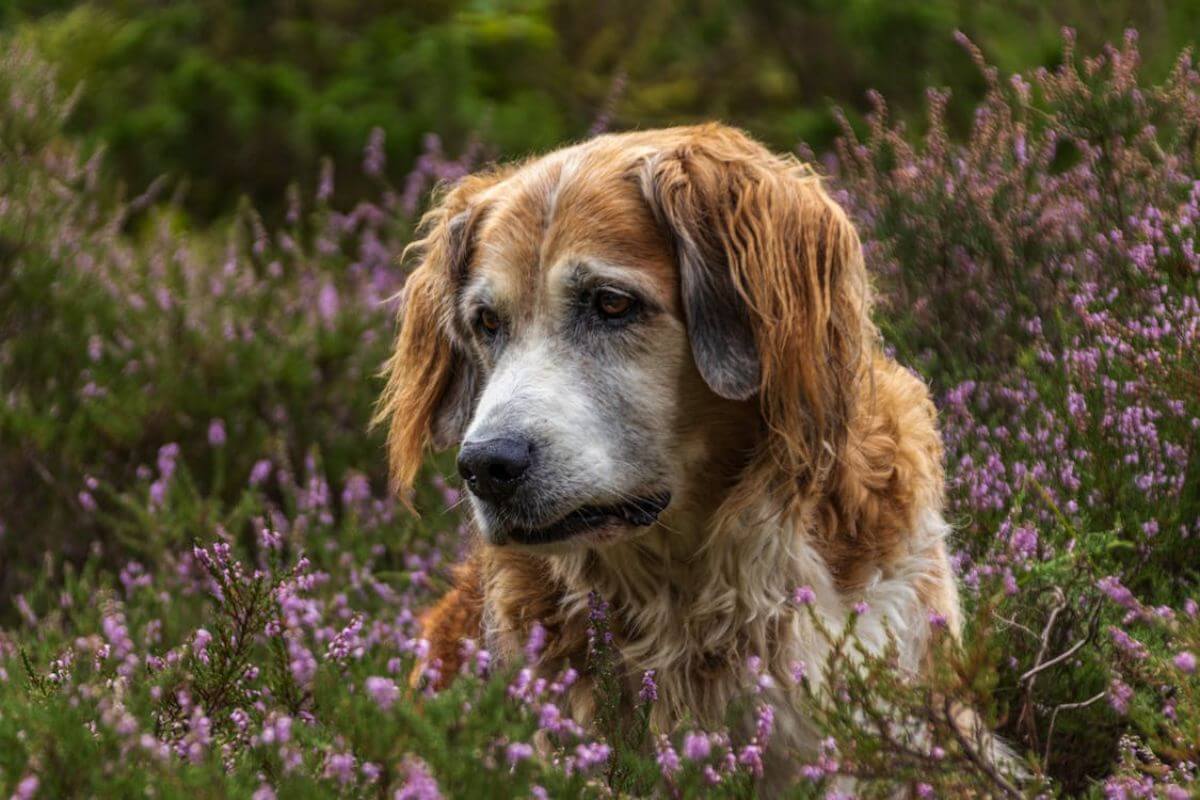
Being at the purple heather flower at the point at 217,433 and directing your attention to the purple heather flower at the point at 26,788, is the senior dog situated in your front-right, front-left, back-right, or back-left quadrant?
front-left

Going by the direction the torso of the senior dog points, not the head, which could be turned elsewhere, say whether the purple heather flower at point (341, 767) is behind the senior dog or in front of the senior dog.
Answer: in front

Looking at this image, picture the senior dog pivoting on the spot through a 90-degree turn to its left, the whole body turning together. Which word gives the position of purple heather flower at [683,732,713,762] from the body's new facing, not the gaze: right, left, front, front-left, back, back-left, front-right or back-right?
front-right

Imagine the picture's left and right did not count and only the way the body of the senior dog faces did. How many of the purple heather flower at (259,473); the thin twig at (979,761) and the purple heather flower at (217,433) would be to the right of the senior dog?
2

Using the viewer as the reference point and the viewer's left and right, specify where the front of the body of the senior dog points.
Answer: facing the viewer and to the left of the viewer

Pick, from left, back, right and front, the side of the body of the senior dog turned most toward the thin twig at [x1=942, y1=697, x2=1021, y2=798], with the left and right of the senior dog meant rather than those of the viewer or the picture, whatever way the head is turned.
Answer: left

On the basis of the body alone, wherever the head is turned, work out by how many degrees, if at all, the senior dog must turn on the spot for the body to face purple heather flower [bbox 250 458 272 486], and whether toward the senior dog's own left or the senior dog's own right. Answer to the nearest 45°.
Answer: approximately 90° to the senior dog's own right
